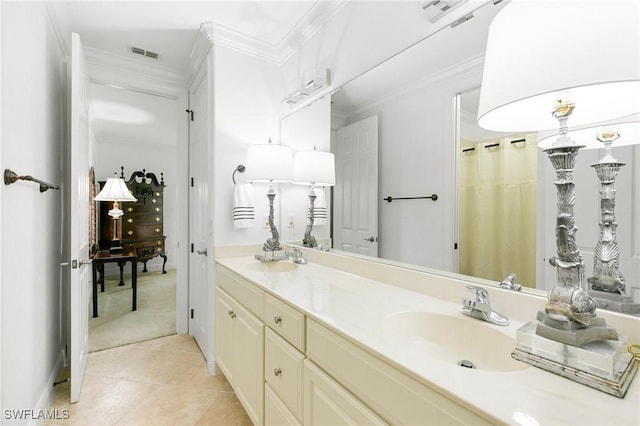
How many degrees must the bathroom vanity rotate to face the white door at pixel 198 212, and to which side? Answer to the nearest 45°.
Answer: approximately 90° to its right

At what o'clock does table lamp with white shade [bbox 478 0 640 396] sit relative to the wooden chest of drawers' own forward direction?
The table lamp with white shade is roughly at 12 o'clock from the wooden chest of drawers.

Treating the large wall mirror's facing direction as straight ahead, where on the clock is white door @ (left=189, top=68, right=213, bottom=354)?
The white door is roughly at 2 o'clock from the large wall mirror.

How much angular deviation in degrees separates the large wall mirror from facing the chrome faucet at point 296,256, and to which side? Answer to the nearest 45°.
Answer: approximately 45° to its right

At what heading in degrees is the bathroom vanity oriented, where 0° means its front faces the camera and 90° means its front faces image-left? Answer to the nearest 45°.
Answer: approximately 45°

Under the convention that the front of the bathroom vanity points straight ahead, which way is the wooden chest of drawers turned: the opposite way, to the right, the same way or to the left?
to the left

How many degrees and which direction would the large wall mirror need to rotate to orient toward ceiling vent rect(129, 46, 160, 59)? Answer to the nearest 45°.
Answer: approximately 45° to its right

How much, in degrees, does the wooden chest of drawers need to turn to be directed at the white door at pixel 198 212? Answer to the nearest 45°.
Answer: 0° — it already faces it

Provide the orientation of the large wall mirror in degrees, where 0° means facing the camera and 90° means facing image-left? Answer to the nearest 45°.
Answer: approximately 45°
